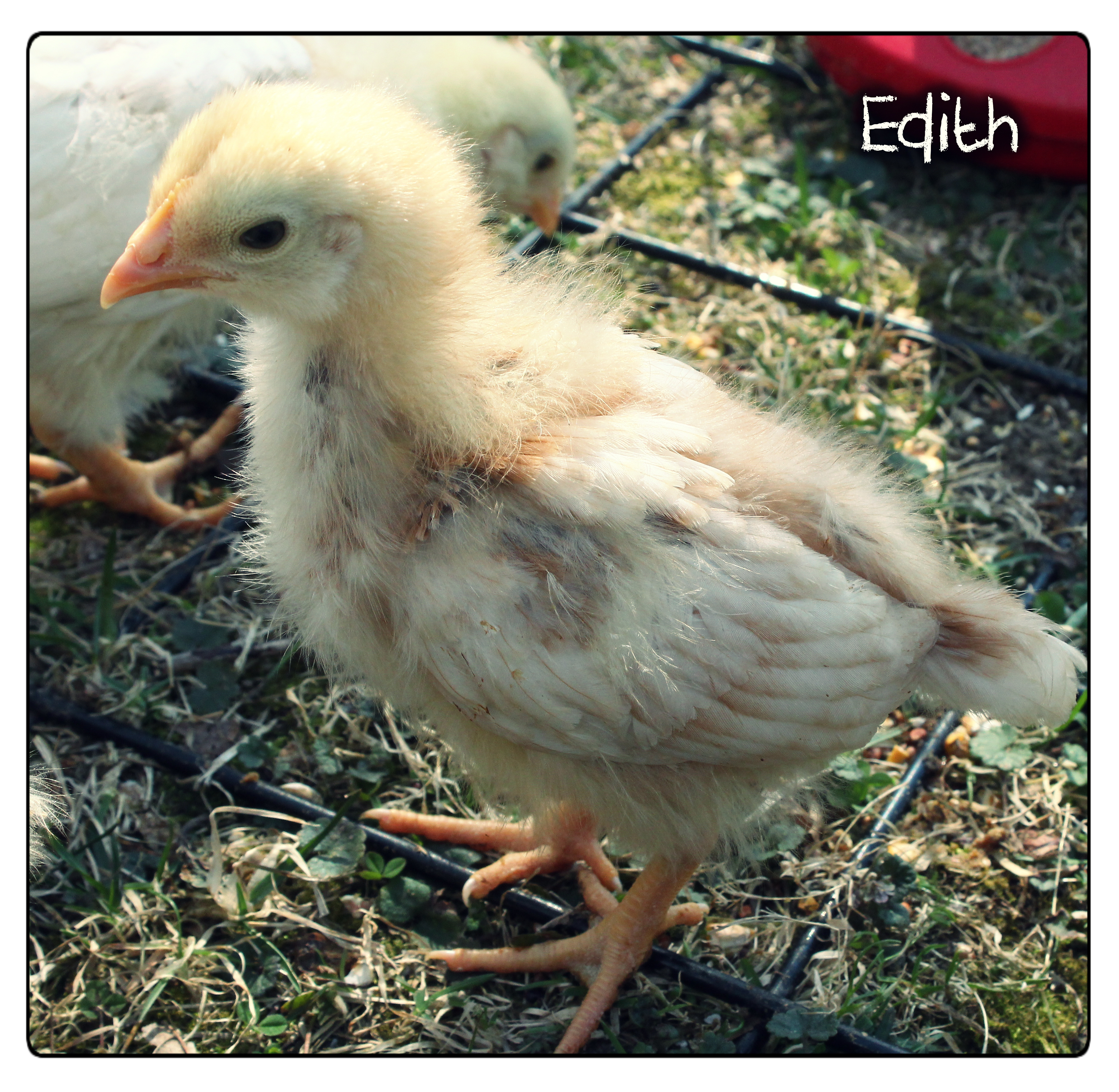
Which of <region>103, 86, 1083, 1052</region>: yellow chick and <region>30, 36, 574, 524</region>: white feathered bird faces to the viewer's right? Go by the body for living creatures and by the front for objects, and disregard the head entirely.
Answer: the white feathered bird

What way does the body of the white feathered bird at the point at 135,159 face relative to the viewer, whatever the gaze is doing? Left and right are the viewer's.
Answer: facing to the right of the viewer

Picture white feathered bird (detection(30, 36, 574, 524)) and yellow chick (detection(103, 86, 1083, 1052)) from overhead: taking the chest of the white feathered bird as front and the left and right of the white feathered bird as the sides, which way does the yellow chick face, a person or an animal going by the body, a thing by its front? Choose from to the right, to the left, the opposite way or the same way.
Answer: the opposite way

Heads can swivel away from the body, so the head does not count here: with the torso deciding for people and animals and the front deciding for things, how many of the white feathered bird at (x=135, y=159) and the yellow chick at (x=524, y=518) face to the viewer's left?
1

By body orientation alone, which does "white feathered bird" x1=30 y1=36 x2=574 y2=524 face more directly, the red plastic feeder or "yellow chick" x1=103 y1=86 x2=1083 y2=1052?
the red plastic feeder

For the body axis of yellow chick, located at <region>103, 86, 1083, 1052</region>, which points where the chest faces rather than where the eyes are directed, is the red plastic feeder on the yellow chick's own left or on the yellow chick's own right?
on the yellow chick's own right

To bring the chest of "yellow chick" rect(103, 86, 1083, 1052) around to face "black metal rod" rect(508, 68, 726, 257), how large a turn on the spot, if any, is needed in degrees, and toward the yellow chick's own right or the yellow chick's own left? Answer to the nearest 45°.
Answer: approximately 90° to the yellow chick's own right

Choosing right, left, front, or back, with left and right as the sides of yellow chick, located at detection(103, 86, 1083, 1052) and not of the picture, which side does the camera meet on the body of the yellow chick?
left

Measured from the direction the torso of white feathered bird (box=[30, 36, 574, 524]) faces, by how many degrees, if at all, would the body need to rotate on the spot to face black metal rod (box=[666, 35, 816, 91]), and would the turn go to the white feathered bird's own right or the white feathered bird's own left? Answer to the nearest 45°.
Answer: approximately 45° to the white feathered bird's own left
